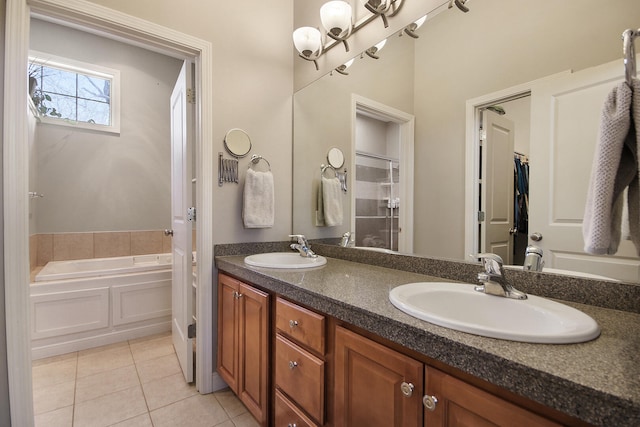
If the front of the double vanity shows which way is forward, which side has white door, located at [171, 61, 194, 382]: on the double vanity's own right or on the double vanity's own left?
on the double vanity's own right

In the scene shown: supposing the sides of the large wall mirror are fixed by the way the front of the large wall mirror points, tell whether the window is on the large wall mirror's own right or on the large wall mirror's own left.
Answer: on the large wall mirror's own right

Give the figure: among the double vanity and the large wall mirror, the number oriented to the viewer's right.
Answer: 0

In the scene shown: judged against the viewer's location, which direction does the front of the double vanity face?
facing the viewer and to the left of the viewer

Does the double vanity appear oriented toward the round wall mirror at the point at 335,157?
no
